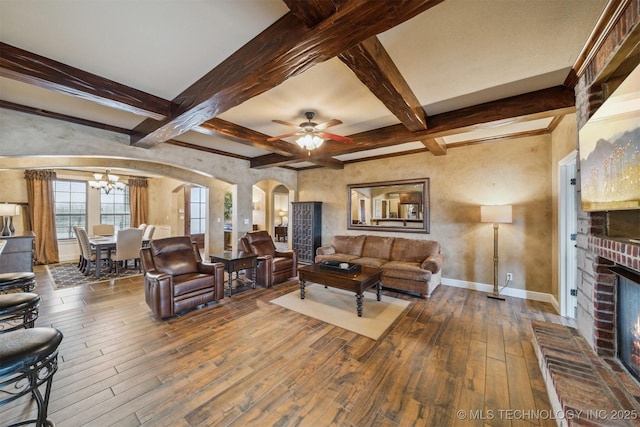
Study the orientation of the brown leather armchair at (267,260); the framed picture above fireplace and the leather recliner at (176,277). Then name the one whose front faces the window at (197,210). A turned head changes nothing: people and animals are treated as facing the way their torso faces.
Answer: the framed picture above fireplace

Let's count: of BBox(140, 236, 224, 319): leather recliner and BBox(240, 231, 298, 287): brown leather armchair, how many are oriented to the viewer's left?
0

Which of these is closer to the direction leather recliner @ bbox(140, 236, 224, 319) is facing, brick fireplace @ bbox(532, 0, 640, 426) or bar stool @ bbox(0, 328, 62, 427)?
the brick fireplace

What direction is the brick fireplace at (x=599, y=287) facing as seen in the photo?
to the viewer's left

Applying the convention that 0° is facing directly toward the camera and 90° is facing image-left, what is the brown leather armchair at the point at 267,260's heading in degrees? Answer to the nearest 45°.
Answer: approximately 315°

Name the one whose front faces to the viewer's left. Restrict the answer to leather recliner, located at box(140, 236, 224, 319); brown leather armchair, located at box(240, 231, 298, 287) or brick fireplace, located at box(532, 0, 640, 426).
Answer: the brick fireplace

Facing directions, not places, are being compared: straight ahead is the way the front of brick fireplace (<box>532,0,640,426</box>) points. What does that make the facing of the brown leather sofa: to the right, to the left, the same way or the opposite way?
to the left

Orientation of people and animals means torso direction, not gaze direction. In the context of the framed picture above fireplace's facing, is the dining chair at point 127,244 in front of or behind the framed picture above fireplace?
in front

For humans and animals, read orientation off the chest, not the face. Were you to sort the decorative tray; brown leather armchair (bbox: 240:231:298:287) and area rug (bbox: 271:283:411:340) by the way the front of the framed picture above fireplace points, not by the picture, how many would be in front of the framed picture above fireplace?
3

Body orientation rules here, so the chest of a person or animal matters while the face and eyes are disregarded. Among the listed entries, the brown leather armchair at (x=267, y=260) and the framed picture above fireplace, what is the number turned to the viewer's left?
1

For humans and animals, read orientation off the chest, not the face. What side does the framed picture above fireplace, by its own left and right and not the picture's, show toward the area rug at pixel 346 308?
front

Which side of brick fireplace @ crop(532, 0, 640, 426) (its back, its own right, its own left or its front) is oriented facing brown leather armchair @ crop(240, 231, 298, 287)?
front

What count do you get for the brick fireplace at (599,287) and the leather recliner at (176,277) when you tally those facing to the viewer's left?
1
